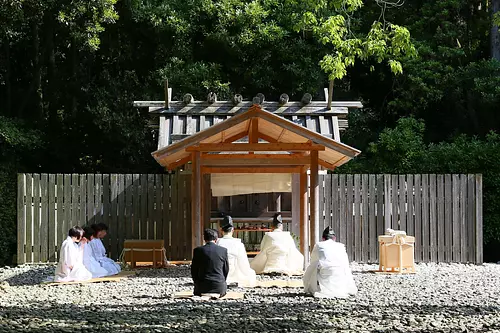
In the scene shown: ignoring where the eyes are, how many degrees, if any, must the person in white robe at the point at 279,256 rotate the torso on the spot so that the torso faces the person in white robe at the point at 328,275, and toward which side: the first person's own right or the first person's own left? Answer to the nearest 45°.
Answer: approximately 180°

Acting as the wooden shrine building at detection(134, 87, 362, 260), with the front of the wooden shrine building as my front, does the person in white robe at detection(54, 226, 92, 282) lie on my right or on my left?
on my right

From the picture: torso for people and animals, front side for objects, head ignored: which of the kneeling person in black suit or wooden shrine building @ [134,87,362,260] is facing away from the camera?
the kneeling person in black suit

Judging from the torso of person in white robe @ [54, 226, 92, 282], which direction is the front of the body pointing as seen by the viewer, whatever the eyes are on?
to the viewer's right

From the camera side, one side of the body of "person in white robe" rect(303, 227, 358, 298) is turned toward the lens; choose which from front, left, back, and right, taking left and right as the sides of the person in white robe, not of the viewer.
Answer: back

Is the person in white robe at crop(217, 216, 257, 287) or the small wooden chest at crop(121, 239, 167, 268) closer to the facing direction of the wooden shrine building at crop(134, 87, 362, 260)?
the person in white robe

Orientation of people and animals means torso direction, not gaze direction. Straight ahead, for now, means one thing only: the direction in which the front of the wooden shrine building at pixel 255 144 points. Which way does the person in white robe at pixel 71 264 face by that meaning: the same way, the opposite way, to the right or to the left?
to the left

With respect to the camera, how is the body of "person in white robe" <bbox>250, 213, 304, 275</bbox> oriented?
away from the camera

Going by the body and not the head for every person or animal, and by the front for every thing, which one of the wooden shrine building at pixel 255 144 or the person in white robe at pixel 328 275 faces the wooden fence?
the person in white robe

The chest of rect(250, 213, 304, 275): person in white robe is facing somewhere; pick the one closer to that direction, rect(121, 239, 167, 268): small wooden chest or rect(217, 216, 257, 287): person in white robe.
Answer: the small wooden chest

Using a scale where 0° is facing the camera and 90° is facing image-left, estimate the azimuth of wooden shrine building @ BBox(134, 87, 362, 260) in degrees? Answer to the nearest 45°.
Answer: approximately 0°

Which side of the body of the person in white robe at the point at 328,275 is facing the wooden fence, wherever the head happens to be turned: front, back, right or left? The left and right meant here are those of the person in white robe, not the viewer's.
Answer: front
